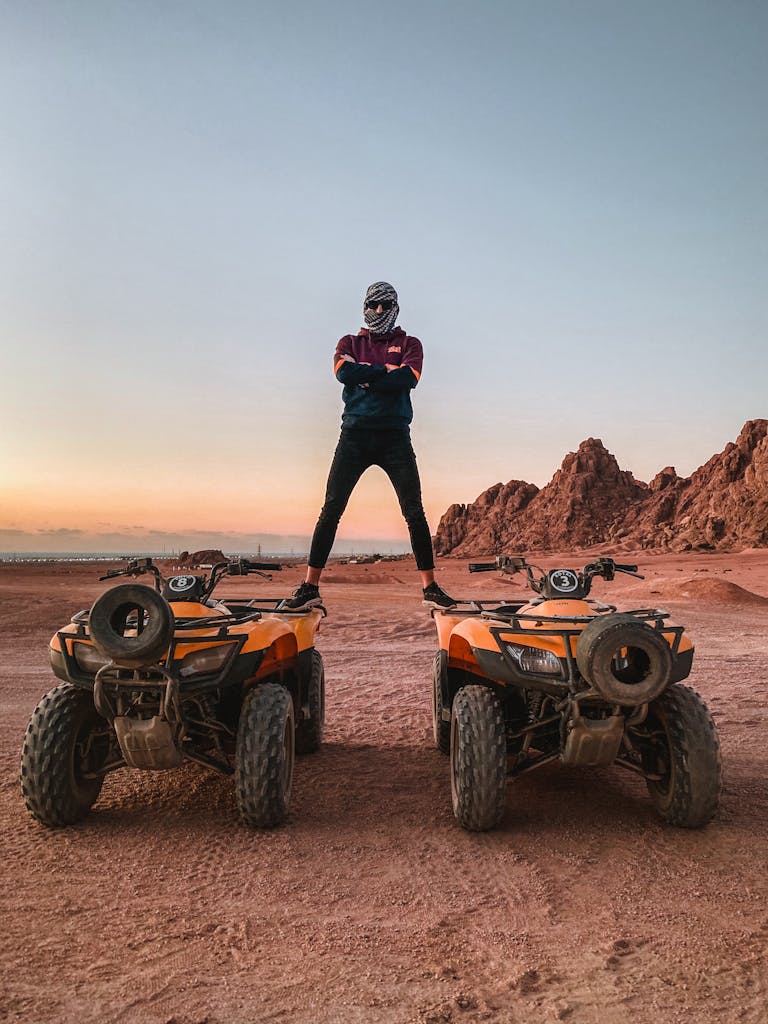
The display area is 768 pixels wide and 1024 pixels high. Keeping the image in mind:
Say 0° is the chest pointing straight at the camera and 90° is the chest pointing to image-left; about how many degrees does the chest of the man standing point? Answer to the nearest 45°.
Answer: approximately 0°
